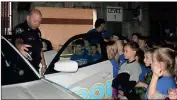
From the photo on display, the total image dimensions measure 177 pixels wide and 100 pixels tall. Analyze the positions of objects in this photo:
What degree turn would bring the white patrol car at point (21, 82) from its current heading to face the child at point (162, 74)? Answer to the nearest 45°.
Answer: approximately 45° to its left

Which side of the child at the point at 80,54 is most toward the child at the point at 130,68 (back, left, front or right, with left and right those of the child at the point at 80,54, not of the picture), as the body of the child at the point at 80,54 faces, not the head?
left

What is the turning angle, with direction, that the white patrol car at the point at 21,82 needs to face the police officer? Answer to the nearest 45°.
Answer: approximately 135° to its left

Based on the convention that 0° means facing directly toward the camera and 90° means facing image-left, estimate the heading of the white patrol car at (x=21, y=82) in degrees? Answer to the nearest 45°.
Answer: approximately 315°

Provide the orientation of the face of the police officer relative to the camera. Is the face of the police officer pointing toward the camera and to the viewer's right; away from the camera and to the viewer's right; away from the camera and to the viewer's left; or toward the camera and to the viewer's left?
toward the camera and to the viewer's right

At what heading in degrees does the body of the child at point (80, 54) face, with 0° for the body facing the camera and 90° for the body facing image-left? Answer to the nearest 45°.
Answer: approximately 0°

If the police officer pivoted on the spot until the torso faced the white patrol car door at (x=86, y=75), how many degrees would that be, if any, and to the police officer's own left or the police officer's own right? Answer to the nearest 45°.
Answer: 0° — they already face it
